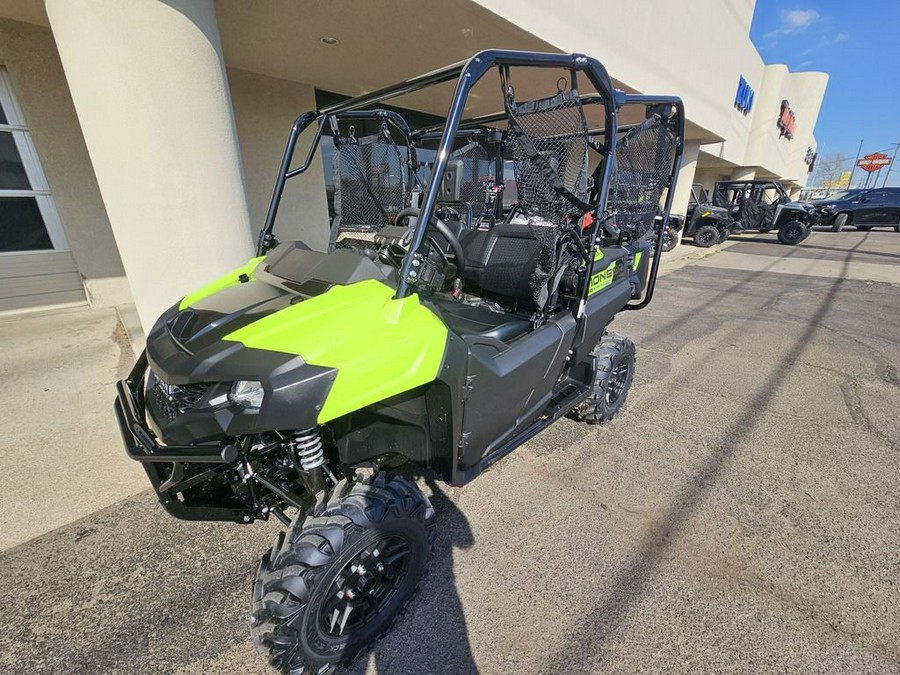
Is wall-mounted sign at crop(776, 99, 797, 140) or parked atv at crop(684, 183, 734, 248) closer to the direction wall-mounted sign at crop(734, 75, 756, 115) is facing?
the parked atv

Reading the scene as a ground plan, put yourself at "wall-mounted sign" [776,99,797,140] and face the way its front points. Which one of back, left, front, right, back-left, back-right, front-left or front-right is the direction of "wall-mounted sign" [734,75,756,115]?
front-right

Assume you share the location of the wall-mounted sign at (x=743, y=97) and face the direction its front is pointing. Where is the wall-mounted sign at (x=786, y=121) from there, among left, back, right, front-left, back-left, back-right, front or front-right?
back-left

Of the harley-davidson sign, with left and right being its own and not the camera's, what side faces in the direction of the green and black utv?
front

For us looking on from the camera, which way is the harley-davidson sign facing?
facing the viewer

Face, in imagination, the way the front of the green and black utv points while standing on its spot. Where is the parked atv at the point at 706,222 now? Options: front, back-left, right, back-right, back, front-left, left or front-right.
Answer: back

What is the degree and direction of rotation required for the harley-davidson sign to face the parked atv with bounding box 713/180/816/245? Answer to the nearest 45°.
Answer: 0° — it already faces it

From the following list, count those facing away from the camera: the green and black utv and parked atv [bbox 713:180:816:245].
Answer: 0

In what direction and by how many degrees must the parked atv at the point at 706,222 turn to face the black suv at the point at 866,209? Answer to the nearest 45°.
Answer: approximately 90° to its left

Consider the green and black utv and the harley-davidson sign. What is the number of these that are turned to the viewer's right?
0

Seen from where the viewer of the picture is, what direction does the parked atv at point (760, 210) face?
facing the viewer and to the right of the viewer
